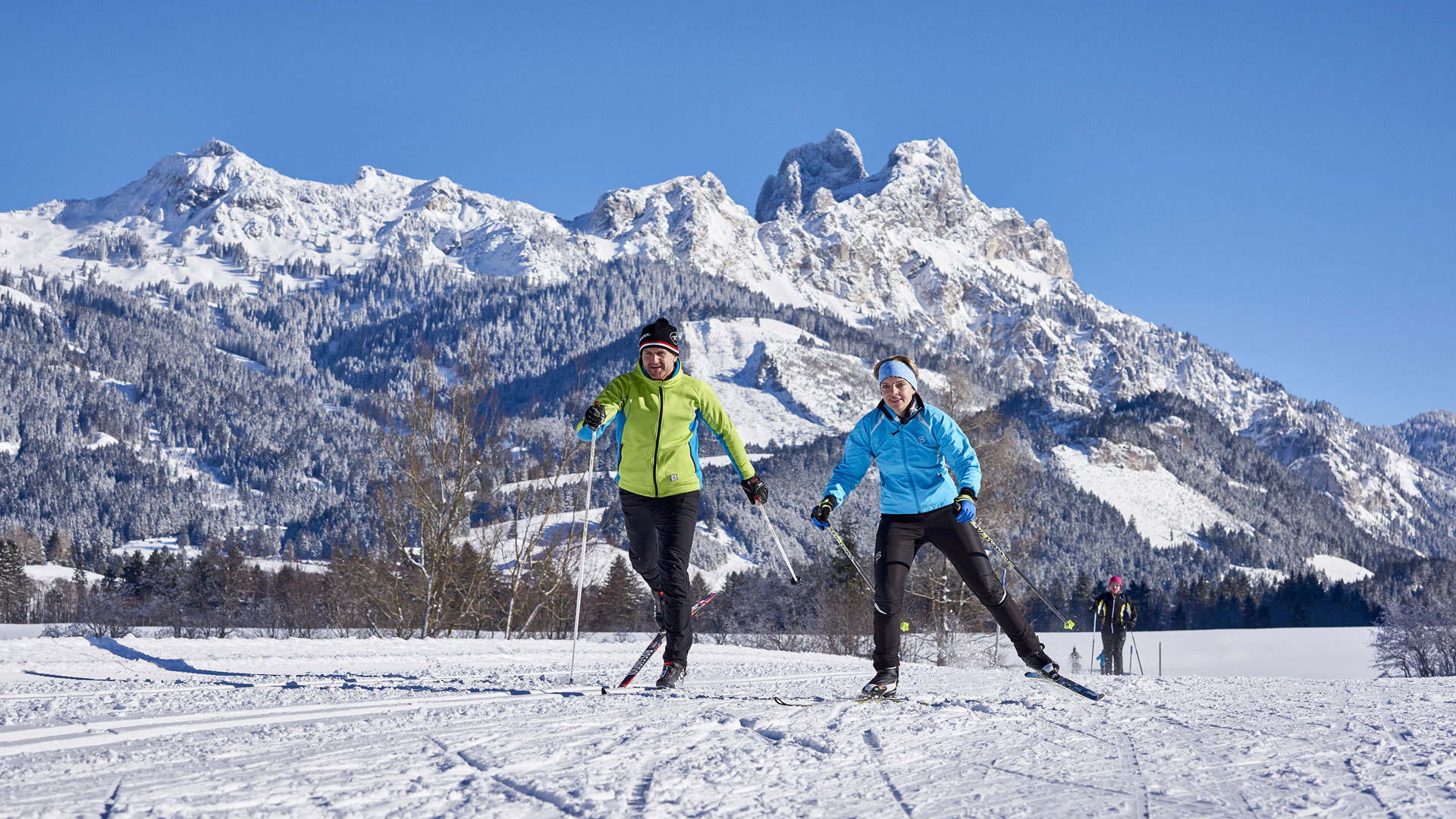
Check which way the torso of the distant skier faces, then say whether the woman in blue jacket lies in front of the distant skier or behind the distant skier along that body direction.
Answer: in front

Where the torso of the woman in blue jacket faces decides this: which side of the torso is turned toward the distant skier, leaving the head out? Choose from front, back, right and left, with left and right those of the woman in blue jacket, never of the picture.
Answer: back

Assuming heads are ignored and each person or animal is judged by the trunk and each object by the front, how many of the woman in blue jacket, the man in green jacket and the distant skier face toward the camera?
3

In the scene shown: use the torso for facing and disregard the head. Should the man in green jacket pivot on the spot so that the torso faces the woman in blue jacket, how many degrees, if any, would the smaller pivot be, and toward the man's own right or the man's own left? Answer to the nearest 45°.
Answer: approximately 45° to the man's own left

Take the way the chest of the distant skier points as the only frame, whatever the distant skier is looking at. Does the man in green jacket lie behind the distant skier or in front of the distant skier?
in front

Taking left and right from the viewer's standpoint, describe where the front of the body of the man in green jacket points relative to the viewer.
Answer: facing the viewer

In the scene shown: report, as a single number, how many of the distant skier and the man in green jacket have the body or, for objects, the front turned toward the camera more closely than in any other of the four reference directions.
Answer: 2

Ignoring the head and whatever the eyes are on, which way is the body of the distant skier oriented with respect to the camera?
toward the camera

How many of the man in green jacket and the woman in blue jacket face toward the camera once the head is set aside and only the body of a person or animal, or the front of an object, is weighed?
2

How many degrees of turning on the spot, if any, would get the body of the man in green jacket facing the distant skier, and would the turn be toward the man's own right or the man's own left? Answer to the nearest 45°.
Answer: approximately 135° to the man's own left
